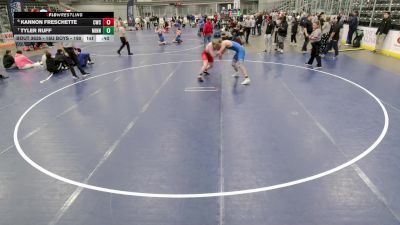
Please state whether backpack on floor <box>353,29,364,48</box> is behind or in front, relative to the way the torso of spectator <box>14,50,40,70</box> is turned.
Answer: in front

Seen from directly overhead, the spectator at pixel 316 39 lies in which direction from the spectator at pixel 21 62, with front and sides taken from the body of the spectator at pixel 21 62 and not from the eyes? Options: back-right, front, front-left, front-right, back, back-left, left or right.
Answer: front-right

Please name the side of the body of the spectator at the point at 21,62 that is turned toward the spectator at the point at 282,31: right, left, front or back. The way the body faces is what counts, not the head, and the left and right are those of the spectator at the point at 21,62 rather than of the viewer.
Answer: front

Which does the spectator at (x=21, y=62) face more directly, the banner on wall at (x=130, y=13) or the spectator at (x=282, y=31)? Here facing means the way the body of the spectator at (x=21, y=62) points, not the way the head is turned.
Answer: the spectator

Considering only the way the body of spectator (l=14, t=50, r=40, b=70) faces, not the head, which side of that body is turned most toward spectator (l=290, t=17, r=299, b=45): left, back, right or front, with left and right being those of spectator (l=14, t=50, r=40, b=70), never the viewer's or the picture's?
front

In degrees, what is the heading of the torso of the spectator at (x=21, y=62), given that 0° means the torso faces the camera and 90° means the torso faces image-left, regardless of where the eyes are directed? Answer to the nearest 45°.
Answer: approximately 270°

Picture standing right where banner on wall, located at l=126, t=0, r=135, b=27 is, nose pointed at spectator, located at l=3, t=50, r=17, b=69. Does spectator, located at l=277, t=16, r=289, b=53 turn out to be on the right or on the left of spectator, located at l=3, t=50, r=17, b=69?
left

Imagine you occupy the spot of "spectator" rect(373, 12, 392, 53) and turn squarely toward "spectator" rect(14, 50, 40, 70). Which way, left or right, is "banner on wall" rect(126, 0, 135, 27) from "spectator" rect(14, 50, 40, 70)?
right

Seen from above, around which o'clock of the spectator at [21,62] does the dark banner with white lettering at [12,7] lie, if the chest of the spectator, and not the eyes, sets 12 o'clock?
The dark banner with white lettering is roughly at 9 o'clock from the spectator.

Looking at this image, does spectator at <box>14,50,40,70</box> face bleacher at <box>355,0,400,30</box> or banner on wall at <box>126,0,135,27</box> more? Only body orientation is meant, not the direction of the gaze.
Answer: the bleacher

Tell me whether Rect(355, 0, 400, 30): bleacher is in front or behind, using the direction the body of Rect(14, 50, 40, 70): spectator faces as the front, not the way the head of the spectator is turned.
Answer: in front
